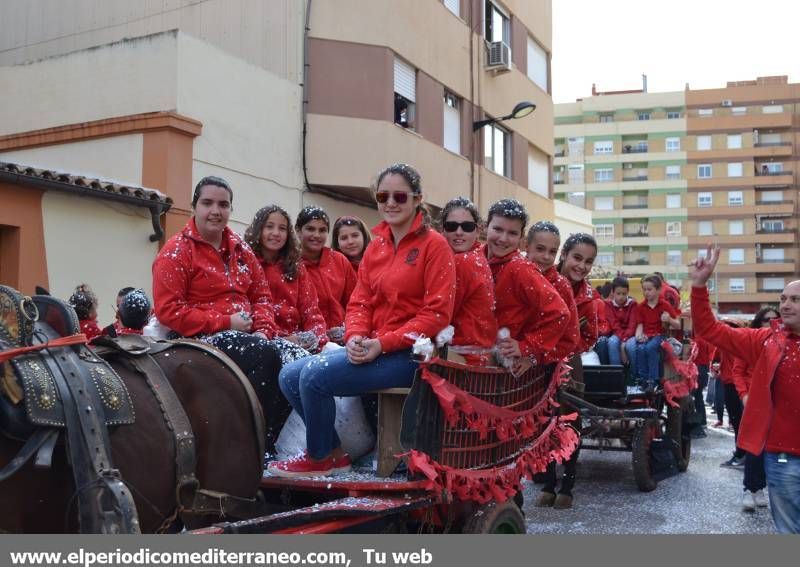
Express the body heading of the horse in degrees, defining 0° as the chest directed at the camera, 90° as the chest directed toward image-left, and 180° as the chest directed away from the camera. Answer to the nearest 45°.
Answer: approximately 90°

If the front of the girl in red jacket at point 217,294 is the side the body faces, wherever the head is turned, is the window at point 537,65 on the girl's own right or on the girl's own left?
on the girl's own left

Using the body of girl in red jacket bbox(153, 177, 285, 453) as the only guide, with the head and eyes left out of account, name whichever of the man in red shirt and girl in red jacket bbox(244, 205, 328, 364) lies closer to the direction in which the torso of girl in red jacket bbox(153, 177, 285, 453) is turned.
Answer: the man in red shirt

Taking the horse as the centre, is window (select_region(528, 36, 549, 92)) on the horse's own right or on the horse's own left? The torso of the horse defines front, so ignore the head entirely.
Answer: on the horse's own right

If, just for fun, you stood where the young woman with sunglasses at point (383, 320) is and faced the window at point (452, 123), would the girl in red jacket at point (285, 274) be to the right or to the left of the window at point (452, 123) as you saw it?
left

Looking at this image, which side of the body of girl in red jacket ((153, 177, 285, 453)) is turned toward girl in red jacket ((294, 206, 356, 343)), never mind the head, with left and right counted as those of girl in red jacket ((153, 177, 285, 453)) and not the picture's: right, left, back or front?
left

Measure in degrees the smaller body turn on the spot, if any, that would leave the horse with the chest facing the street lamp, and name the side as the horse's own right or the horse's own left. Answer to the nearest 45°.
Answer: approximately 135° to the horse's own right

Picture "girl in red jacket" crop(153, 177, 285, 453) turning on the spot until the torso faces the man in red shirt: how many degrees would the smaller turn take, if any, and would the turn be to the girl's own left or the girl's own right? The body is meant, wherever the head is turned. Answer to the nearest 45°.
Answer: approximately 45° to the girl's own left

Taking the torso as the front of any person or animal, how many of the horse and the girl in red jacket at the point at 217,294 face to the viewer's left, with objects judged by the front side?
1

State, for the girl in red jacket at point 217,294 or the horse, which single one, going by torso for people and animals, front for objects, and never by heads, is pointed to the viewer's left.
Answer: the horse

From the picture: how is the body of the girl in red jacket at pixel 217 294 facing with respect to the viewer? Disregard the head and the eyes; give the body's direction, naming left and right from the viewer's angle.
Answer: facing the viewer and to the right of the viewer

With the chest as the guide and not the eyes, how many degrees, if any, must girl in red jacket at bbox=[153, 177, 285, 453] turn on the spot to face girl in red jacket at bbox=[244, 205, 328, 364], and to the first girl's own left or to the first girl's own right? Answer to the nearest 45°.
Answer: approximately 90° to the first girl's own left

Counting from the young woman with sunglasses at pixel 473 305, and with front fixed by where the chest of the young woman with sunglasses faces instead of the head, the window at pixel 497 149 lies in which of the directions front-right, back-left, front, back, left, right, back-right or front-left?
back-right

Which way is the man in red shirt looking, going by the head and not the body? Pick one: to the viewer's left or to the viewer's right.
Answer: to the viewer's left
